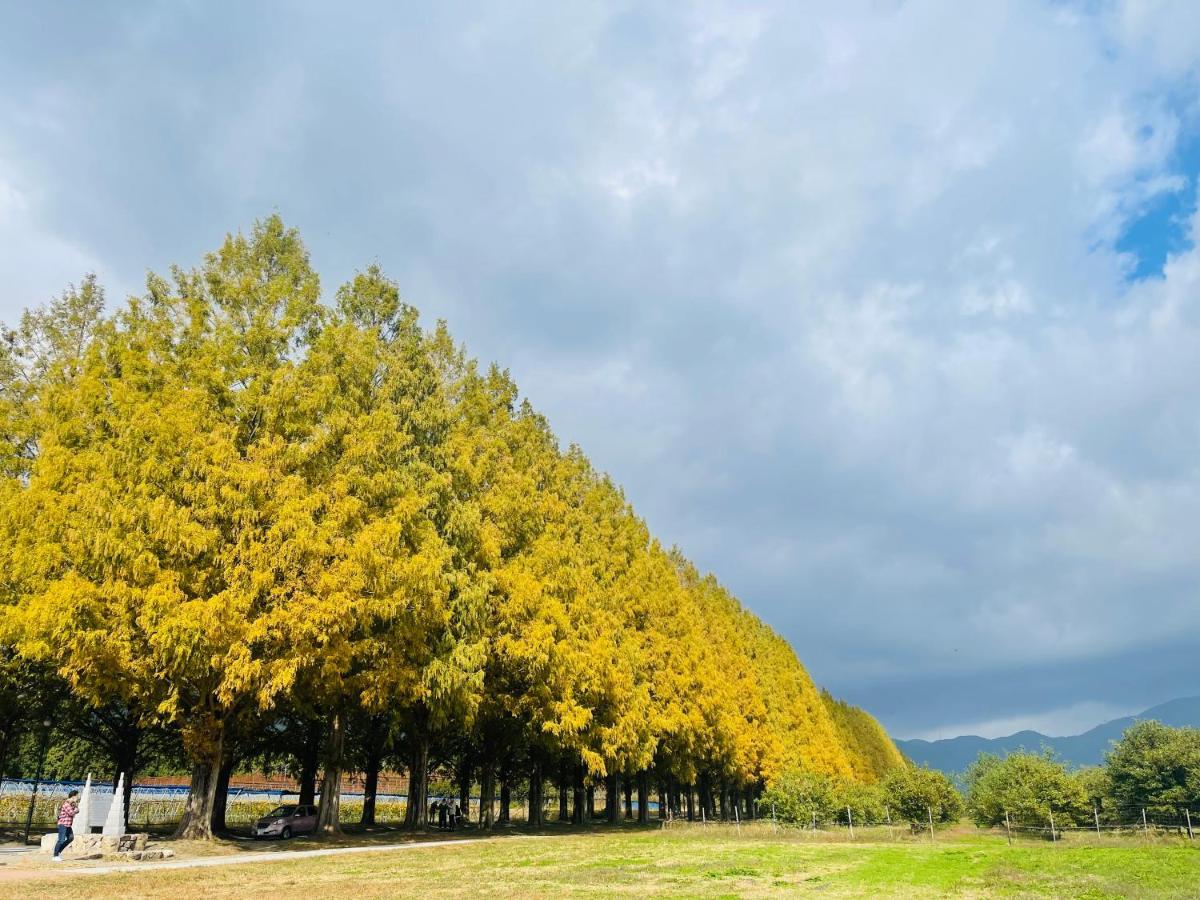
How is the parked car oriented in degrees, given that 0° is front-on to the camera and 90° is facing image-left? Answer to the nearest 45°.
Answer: approximately 45°

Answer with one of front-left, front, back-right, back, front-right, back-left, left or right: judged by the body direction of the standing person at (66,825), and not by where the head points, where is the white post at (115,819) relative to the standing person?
front-left

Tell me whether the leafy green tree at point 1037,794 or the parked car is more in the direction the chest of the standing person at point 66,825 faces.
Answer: the leafy green tree

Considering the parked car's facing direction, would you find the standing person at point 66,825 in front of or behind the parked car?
in front

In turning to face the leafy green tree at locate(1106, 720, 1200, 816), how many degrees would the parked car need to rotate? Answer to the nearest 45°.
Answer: approximately 135° to its left

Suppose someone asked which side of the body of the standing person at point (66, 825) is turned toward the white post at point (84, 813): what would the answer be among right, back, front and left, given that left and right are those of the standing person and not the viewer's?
left

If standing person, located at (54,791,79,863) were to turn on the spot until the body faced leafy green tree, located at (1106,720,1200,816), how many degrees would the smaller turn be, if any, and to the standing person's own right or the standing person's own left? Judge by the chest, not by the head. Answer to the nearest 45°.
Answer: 0° — they already face it

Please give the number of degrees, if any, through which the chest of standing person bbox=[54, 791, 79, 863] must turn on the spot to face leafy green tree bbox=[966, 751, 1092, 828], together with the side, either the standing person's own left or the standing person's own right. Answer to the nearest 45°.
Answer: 0° — they already face it

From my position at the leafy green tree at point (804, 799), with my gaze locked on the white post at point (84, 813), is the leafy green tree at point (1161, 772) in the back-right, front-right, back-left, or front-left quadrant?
back-left

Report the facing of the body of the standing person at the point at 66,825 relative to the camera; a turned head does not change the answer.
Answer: to the viewer's right

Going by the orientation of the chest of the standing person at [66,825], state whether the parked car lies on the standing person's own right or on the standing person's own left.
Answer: on the standing person's own left

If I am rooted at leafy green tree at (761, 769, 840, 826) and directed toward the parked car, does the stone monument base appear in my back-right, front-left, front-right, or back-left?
front-left
